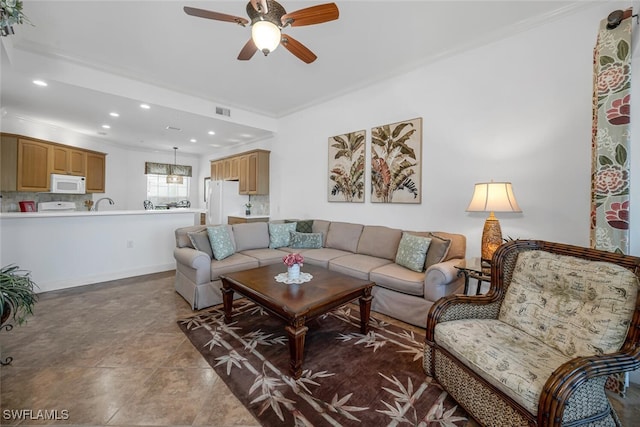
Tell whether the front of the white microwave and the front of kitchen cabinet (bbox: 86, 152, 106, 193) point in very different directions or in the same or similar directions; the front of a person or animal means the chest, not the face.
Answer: same or similar directions

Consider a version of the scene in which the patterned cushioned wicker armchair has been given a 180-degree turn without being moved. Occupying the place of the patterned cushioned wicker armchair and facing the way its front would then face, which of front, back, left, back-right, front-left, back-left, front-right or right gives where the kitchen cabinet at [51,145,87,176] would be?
back-left

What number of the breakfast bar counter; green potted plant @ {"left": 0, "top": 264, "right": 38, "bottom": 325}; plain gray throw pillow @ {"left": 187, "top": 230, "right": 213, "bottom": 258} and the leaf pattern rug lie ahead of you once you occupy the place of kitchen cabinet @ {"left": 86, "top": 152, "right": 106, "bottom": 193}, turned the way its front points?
4

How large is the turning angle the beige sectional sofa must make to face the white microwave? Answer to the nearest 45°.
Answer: approximately 90° to its right

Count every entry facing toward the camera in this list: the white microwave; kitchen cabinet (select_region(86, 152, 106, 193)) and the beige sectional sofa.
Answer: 3

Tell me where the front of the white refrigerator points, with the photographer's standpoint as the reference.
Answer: facing the viewer and to the left of the viewer

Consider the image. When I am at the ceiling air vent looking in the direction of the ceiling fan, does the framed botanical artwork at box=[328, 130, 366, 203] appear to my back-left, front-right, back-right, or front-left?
front-left

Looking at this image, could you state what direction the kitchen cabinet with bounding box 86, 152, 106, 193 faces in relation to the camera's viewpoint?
facing the viewer

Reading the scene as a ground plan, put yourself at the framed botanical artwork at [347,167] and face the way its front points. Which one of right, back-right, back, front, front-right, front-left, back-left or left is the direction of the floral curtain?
left

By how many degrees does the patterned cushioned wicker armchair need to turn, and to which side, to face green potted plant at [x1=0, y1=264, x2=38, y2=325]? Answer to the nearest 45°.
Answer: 0° — it already faces it

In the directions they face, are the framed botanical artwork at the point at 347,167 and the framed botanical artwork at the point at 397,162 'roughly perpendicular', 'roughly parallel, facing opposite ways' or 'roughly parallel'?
roughly parallel

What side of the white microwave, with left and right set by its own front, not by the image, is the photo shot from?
front

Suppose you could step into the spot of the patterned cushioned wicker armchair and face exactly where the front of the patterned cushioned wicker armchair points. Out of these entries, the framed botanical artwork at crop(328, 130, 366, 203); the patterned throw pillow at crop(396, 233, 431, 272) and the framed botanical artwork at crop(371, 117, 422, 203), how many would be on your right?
3

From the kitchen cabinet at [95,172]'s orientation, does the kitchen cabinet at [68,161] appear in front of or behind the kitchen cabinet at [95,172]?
in front

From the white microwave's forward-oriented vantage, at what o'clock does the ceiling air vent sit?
The ceiling air vent is roughly at 11 o'clock from the white microwave.

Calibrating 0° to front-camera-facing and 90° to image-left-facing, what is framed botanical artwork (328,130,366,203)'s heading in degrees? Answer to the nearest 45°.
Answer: approximately 45°

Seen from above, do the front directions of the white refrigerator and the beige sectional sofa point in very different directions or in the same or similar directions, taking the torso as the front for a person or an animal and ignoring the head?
same or similar directions

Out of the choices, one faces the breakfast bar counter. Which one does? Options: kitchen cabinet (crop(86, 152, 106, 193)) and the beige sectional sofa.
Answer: the kitchen cabinet

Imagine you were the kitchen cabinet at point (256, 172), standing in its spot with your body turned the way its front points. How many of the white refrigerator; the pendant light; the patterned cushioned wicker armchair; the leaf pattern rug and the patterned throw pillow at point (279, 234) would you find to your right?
2
